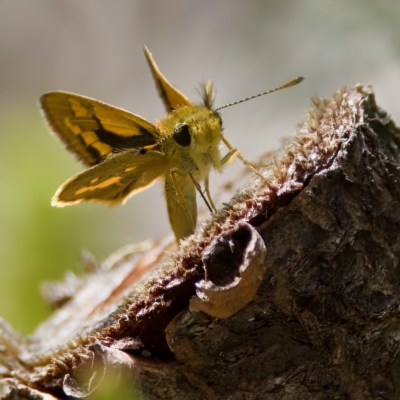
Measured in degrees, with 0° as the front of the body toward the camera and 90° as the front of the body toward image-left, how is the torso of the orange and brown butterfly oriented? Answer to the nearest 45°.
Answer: approximately 315°
